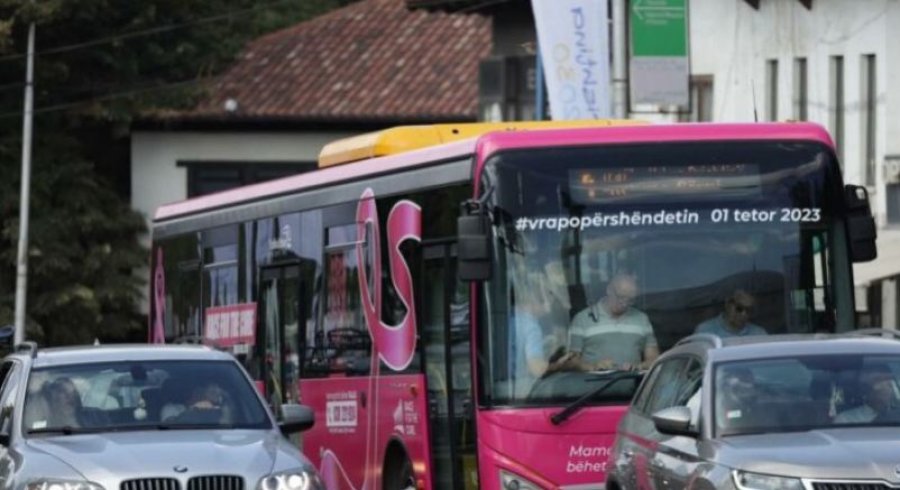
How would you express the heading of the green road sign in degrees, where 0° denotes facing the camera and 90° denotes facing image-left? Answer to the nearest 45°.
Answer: approximately 0°

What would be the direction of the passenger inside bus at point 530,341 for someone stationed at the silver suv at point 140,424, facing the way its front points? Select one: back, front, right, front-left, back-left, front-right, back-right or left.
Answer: left

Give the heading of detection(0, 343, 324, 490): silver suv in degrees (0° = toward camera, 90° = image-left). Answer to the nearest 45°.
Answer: approximately 0°

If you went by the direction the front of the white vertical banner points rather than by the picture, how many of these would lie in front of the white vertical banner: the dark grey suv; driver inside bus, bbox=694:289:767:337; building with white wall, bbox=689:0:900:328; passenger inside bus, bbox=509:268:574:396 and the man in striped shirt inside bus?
4

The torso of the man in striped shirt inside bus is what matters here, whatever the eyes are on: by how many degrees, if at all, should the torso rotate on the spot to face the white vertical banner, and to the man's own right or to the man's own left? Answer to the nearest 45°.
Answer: approximately 180°

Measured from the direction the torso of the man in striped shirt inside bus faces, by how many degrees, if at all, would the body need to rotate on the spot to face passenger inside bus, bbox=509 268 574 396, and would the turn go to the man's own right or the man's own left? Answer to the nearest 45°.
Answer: approximately 90° to the man's own right

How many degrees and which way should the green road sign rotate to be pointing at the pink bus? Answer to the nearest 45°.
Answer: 0° — it already faces it

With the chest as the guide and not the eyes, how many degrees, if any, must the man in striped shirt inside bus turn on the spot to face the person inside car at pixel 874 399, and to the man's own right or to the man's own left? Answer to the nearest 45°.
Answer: approximately 45° to the man's own left

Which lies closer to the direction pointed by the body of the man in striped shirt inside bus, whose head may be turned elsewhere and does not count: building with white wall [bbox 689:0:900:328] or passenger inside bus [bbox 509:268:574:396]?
the passenger inside bus

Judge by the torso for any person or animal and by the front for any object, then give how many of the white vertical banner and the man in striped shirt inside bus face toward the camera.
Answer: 2
